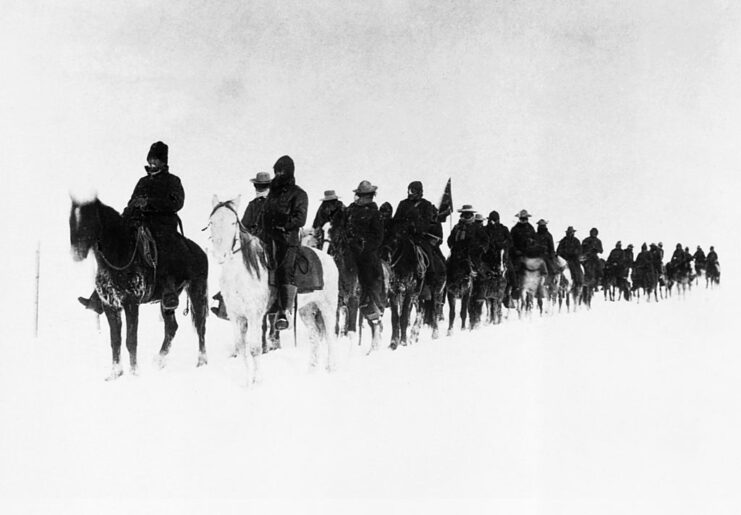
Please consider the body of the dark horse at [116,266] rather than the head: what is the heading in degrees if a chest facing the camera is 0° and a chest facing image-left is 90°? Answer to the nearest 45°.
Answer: approximately 45°

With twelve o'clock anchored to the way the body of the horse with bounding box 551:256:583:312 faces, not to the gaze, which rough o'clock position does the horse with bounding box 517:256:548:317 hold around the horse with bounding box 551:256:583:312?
the horse with bounding box 517:256:548:317 is roughly at 11 o'clock from the horse with bounding box 551:256:583:312.

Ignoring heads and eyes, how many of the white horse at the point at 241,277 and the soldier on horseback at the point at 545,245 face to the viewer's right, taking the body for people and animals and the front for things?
0

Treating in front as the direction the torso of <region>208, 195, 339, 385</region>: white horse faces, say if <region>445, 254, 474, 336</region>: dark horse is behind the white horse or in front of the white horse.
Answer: behind

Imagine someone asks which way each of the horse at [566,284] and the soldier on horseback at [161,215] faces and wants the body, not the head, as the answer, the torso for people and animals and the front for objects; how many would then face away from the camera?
0

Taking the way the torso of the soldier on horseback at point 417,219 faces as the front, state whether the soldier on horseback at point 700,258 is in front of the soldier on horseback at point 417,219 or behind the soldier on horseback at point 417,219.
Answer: behind

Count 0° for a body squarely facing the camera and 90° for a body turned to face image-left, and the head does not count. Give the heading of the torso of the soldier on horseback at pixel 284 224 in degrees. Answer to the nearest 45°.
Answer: approximately 45°

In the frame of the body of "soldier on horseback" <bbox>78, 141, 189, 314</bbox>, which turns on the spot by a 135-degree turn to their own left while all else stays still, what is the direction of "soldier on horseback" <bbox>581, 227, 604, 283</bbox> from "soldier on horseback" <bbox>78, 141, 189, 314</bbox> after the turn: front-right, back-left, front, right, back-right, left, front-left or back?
front-left

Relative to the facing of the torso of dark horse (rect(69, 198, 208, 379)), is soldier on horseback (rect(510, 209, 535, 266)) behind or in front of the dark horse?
behind
